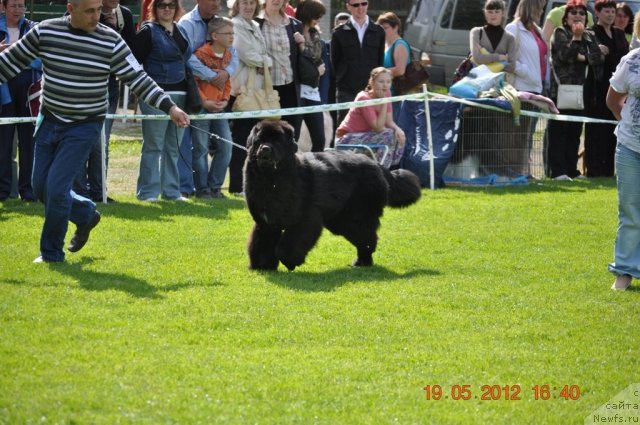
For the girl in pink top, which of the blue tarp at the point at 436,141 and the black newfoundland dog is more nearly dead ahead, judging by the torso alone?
the black newfoundland dog

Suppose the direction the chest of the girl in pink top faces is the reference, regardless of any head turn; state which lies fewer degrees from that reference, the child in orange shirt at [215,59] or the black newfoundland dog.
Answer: the black newfoundland dog

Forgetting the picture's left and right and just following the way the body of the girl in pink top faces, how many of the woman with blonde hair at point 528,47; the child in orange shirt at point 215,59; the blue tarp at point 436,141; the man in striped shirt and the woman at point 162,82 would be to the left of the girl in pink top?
2

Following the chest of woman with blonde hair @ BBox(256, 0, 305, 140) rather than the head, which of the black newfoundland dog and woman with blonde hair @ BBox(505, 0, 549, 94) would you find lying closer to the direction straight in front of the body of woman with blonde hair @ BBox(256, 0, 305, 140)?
the black newfoundland dog

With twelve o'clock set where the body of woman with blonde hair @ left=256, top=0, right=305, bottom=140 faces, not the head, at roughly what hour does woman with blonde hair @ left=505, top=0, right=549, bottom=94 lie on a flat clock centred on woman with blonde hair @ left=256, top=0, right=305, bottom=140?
woman with blonde hair @ left=505, top=0, right=549, bottom=94 is roughly at 8 o'clock from woman with blonde hair @ left=256, top=0, right=305, bottom=140.
